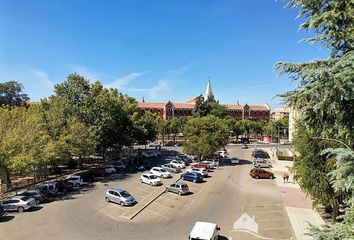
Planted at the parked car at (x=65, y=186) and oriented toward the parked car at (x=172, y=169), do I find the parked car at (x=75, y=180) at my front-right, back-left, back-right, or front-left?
front-left

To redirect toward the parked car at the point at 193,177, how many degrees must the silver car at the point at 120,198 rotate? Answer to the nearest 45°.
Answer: approximately 90° to its left

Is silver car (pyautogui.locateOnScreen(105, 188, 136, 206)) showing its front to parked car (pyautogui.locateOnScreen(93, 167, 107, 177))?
no

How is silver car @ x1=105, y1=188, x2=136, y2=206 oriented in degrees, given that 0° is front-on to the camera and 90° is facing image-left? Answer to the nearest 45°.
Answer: approximately 315°

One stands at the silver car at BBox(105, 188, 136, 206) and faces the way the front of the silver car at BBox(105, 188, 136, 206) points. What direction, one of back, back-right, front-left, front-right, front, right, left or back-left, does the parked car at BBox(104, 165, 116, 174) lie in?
back-left

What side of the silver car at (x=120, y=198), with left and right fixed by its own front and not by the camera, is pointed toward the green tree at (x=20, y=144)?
back

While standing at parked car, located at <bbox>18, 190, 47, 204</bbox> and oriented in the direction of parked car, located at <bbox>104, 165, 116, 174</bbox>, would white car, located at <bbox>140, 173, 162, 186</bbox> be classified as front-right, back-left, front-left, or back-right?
front-right

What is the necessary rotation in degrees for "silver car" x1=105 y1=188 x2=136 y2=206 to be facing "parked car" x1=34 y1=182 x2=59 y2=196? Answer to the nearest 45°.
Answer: approximately 180°

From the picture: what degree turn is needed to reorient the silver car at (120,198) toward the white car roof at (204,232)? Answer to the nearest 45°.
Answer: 0° — it already faces it

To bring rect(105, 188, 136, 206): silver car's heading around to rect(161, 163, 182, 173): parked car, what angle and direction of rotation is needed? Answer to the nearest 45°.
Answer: approximately 90° to its left

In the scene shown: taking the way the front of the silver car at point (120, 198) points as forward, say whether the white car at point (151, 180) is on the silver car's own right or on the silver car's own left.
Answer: on the silver car's own left

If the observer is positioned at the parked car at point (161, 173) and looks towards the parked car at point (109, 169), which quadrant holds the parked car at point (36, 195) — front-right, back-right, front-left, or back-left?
front-left

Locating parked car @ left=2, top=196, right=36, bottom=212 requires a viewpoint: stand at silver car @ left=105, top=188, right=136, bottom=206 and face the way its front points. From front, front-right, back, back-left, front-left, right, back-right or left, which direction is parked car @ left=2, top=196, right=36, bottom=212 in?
back-right

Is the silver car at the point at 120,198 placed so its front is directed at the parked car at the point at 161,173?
no
